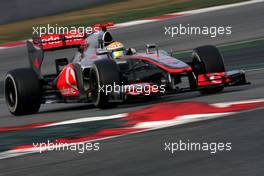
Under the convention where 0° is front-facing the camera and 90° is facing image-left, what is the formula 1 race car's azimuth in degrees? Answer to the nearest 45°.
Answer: approximately 315°
